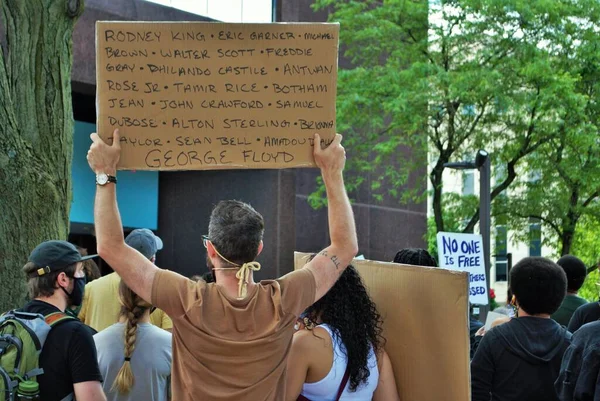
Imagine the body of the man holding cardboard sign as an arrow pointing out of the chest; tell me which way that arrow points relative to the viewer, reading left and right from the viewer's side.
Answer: facing away from the viewer

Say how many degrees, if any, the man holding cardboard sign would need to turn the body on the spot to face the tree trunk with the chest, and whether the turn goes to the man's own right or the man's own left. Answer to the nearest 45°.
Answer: approximately 45° to the man's own left

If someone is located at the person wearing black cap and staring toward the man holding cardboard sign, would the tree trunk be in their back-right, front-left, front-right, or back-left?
back-left

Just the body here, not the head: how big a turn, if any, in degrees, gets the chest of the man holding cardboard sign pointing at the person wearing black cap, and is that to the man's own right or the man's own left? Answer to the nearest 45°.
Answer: approximately 45° to the man's own left

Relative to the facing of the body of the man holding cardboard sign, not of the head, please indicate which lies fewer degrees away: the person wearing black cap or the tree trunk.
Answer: the tree trunk

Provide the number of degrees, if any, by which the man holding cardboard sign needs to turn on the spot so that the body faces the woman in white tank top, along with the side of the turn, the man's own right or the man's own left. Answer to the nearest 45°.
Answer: approximately 45° to the man's own right
